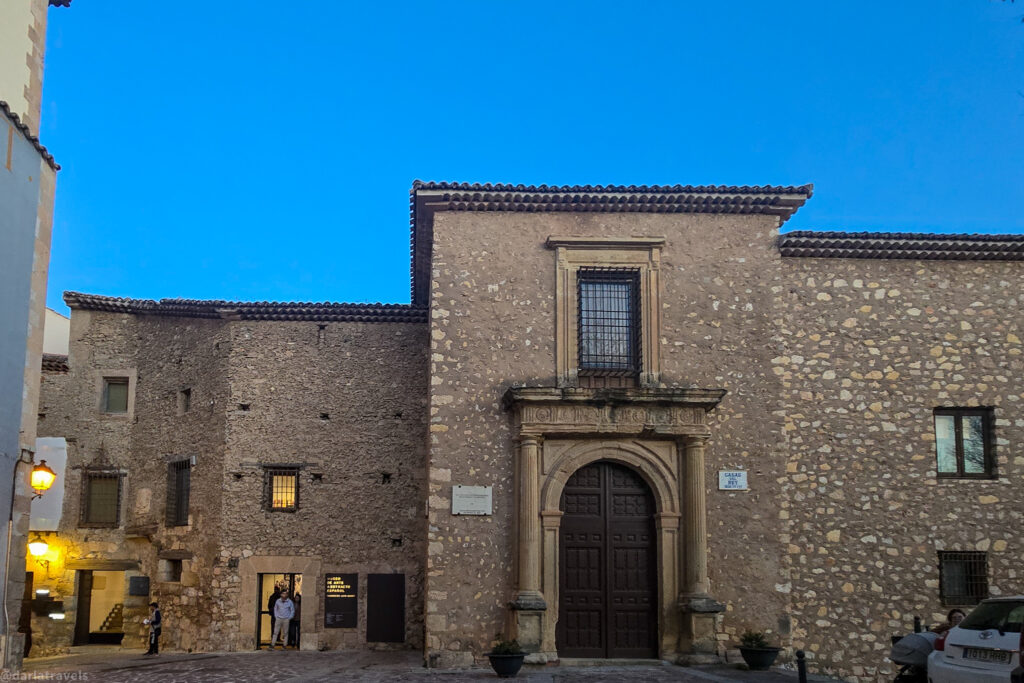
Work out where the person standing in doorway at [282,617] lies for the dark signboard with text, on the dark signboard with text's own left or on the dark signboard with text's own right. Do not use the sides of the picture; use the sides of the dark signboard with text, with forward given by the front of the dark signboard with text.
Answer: on the dark signboard with text's own right

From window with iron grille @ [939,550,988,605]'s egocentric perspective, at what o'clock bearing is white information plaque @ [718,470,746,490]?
The white information plaque is roughly at 2 o'clock from the window with iron grille.

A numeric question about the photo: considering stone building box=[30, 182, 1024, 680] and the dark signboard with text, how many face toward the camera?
2

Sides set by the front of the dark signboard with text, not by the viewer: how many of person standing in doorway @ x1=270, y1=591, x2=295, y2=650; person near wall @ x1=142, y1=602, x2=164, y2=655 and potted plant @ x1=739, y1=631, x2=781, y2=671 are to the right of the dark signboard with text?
2

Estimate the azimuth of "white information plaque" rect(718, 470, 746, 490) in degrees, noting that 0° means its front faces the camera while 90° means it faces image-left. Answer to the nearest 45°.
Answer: approximately 0°

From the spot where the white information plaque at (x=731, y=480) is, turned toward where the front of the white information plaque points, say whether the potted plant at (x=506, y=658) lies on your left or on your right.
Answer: on your right
